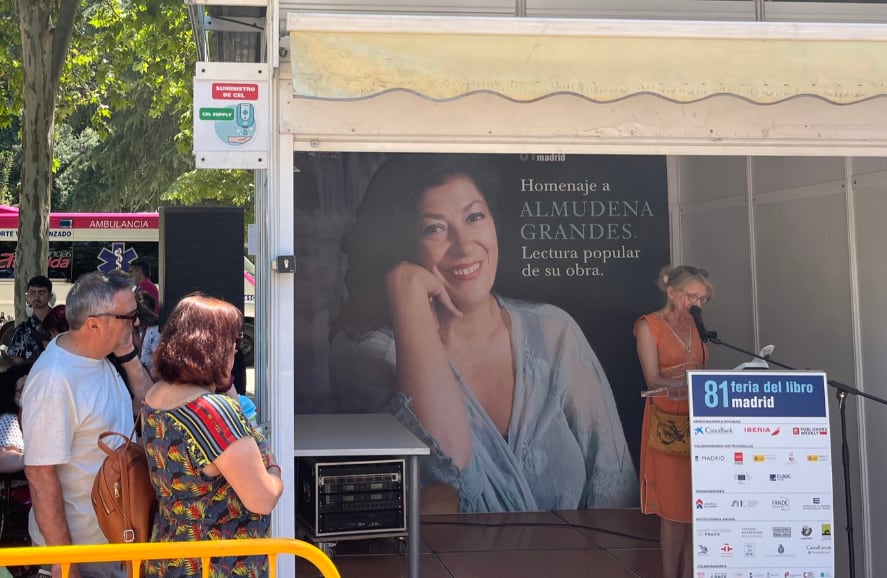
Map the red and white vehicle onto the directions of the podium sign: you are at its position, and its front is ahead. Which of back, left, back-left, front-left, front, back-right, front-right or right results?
back-right

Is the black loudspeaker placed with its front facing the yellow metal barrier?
yes

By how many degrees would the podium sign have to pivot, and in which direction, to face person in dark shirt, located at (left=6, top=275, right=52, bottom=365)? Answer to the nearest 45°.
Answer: approximately 90° to its right

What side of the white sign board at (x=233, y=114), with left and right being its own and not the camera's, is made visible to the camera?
front

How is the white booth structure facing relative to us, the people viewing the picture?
facing the viewer

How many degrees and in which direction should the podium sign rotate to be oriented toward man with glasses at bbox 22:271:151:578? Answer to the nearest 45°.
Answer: approximately 45° to its right

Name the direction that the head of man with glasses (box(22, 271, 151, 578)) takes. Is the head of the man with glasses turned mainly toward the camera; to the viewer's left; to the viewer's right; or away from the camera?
to the viewer's right

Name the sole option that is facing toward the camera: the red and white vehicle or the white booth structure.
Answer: the white booth structure
